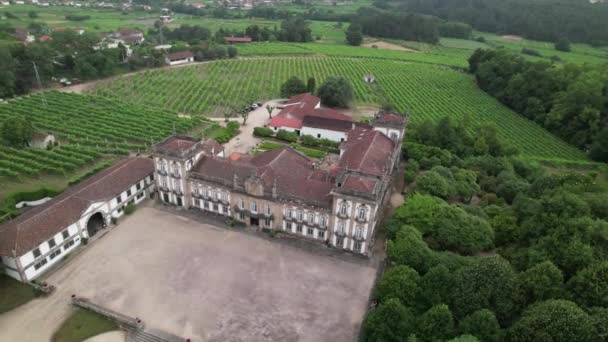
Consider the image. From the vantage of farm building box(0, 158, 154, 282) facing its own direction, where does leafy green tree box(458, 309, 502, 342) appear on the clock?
The leafy green tree is roughly at 12 o'clock from the farm building.

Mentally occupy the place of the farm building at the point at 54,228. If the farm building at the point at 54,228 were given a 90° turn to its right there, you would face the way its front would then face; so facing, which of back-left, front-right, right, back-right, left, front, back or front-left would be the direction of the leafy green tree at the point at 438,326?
left

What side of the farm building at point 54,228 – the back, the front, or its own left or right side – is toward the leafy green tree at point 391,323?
front

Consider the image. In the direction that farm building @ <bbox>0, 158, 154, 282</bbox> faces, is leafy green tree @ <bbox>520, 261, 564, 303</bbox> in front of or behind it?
in front

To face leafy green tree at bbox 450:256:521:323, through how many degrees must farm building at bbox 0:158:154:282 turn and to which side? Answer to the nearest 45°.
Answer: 0° — it already faces it

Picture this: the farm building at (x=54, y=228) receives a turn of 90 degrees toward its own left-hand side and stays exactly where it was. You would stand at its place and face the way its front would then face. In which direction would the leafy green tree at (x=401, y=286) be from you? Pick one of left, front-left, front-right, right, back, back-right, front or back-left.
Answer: right

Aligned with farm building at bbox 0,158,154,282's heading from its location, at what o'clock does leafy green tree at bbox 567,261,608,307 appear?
The leafy green tree is roughly at 12 o'clock from the farm building.

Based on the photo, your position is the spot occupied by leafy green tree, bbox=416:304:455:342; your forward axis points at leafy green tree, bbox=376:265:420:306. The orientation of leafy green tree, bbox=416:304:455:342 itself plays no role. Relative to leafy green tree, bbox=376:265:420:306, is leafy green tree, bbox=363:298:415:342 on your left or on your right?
left

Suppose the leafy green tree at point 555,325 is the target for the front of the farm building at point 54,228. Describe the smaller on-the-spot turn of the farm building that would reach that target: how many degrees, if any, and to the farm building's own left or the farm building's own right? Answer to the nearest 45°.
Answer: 0° — it already faces it

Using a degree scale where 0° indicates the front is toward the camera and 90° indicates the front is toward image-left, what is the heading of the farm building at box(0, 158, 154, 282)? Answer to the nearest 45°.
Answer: approximately 315°

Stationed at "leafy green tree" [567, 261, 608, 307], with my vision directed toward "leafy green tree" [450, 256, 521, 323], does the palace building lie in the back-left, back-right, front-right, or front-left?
front-right

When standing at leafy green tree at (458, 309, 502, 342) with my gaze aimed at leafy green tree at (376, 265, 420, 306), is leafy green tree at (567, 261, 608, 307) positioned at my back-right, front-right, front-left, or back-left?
back-right

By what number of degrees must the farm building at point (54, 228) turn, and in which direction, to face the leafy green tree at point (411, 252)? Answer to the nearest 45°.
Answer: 0° — it already faces it

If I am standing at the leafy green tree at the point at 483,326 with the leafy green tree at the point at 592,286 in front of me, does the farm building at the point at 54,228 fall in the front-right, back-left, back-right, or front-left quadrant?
back-left
